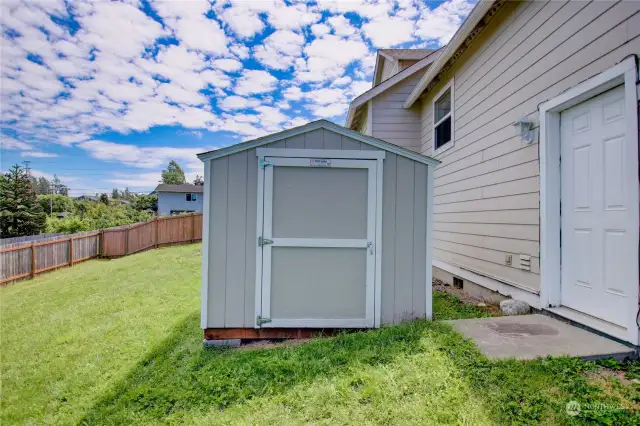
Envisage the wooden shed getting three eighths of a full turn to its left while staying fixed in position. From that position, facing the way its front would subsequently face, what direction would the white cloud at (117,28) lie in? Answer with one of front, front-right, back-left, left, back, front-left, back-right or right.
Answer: left

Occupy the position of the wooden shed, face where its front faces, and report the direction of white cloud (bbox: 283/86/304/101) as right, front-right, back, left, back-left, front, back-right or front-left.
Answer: back

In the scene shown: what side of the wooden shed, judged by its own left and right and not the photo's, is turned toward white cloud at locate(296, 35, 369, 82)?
back

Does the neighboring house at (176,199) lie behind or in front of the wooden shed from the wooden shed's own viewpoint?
behind

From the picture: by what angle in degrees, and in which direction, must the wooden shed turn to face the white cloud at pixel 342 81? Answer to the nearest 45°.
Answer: approximately 180°

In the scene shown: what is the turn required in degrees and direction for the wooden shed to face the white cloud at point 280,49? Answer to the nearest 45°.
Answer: approximately 180°

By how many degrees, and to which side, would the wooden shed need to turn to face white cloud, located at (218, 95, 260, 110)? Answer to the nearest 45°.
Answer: approximately 180°

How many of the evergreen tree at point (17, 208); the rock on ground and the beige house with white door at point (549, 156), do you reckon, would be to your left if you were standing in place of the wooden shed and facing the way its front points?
2

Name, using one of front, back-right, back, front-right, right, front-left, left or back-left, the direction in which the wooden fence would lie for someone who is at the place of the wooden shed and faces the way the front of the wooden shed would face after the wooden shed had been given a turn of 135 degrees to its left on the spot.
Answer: left

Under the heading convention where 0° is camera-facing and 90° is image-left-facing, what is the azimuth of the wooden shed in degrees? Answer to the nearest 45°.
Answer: approximately 0°
